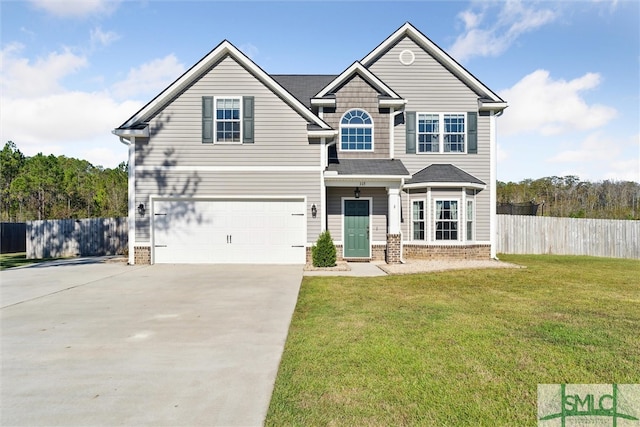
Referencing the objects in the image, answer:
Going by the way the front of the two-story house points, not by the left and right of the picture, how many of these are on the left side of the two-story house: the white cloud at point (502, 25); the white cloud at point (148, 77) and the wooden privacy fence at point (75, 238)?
1

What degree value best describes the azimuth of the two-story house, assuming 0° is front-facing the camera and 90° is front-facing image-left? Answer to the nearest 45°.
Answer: approximately 0°

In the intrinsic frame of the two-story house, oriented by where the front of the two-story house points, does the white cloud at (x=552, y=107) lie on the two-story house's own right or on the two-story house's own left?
on the two-story house's own left

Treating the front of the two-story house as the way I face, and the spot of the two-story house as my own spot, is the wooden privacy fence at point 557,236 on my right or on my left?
on my left

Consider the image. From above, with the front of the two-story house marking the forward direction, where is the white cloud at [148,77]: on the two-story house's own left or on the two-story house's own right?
on the two-story house's own right

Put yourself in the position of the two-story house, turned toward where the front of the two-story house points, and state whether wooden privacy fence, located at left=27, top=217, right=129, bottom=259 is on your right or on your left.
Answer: on your right

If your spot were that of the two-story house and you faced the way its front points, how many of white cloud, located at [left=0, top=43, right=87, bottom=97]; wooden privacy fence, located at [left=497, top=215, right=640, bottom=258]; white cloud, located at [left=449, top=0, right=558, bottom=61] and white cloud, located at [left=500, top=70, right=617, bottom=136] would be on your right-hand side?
1
